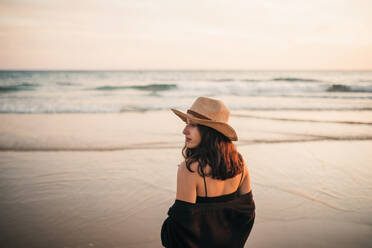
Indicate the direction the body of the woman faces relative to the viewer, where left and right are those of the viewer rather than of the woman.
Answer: facing away from the viewer and to the left of the viewer

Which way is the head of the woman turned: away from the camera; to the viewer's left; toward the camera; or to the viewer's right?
to the viewer's left
